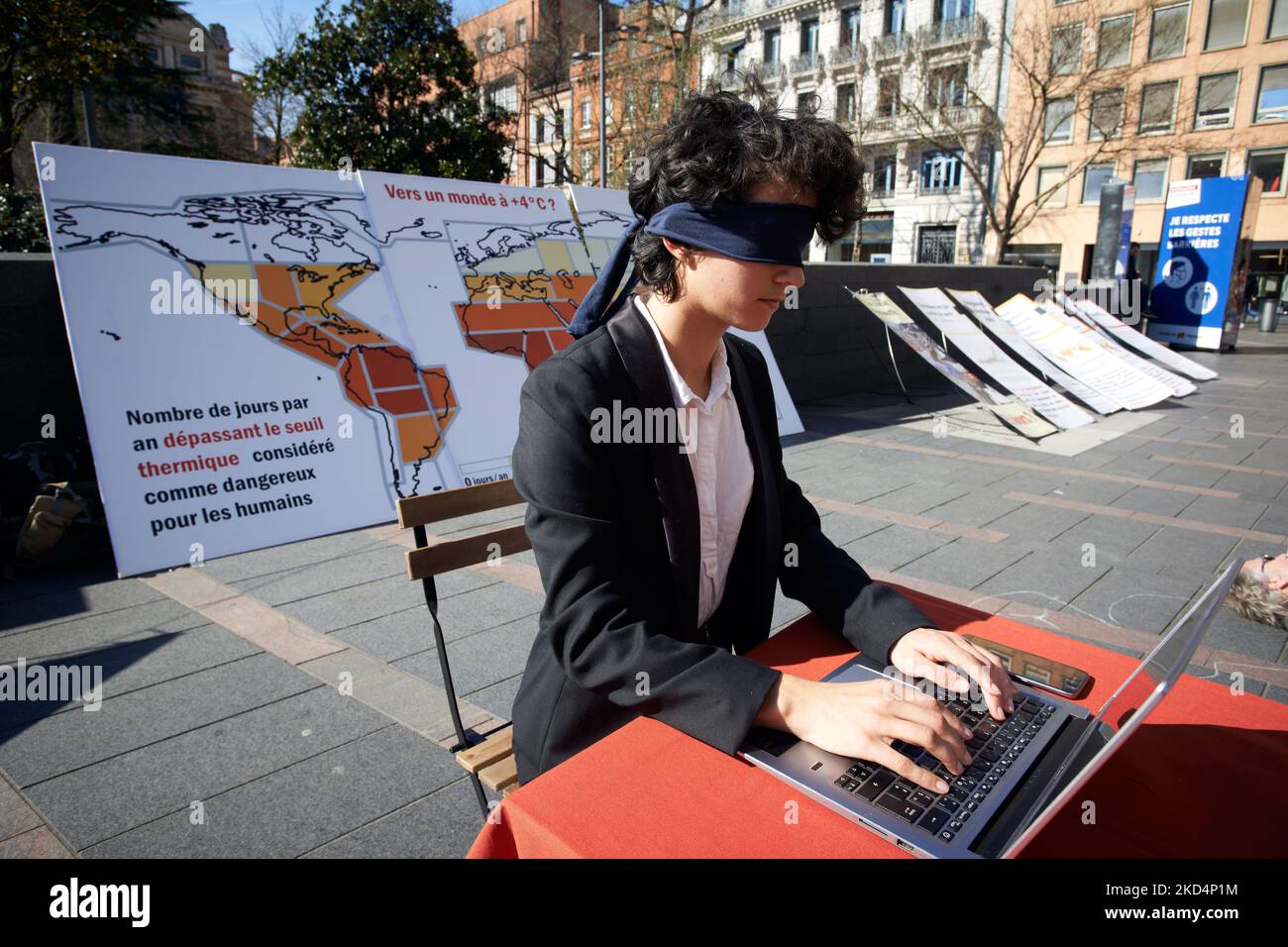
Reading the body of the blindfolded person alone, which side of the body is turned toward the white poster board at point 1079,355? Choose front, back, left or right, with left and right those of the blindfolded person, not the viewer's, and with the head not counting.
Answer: left

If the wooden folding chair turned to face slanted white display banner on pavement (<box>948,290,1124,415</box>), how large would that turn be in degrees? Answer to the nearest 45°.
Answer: approximately 90° to its left

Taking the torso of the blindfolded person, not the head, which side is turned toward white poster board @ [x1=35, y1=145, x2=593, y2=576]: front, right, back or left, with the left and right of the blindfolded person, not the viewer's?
back

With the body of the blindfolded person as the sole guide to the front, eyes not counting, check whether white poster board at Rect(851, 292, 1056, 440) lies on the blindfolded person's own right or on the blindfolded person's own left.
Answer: on the blindfolded person's own left

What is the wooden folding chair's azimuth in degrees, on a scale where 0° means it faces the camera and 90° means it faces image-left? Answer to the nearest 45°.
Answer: approximately 315°

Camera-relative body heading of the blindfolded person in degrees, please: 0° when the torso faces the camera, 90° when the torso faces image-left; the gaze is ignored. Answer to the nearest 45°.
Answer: approximately 315°

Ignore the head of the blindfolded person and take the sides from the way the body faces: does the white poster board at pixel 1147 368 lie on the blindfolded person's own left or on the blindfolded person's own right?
on the blindfolded person's own left

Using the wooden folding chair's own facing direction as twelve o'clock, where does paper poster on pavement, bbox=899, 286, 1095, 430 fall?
The paper poster on pavement is roughly at 9 o'clock from the wooden folding chair.
